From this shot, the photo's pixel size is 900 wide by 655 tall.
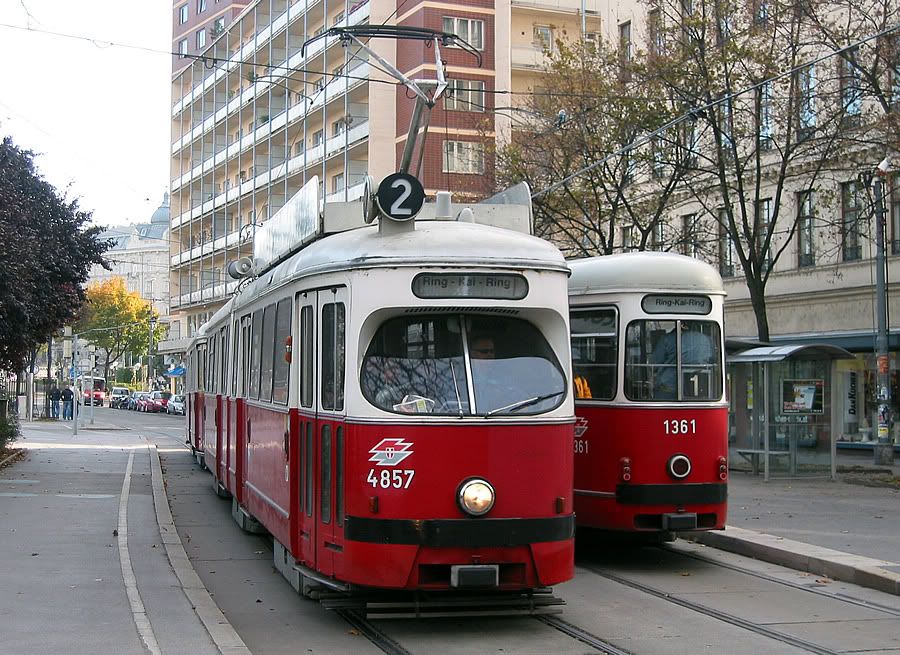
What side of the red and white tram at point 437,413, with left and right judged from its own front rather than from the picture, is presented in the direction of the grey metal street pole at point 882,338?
left

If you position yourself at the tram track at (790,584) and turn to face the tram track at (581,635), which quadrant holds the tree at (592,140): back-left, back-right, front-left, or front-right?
back-right

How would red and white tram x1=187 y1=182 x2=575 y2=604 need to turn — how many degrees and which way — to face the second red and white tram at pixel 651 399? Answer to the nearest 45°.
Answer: approximately 90° to its left

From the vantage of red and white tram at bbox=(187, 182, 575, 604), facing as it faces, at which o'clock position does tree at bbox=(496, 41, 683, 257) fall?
The tree is roughly at 8 o'clock from the red and white tram.

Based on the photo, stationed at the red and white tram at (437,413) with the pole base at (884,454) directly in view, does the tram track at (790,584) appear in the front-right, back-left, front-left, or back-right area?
front-right

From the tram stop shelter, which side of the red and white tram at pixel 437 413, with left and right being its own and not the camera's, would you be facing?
left

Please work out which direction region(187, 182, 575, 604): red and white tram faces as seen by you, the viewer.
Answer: facing the viewer and to the right of the viewer

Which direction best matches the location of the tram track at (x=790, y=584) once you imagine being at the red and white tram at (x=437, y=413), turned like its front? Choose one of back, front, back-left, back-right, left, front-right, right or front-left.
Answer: left

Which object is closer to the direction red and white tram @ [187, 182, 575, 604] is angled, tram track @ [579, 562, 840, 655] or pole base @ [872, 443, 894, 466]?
the tram track
